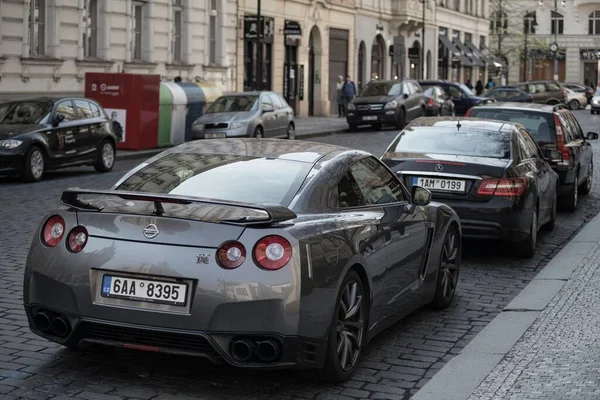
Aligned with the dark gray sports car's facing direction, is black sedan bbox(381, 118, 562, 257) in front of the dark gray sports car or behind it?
in front

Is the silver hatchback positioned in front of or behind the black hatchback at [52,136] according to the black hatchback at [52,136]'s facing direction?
behind

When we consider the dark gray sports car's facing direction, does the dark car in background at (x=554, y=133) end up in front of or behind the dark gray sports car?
in front

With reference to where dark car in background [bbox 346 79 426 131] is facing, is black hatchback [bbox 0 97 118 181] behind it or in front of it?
in front

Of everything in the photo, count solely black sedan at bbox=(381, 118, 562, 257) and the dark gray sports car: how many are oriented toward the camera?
0

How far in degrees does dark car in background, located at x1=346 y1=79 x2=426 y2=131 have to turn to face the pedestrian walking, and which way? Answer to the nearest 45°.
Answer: approximately 135° to its right

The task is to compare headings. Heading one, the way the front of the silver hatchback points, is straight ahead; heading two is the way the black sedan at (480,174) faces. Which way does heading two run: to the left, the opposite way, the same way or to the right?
the opposite way

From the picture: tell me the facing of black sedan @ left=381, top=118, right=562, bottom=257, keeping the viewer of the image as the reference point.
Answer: facing away from the viewer and to the right of the viewer

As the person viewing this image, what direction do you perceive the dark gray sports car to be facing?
facing away from the viewer and to the right of the viewer

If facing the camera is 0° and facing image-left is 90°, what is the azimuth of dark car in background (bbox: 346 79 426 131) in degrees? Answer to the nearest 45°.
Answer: approximately 45°

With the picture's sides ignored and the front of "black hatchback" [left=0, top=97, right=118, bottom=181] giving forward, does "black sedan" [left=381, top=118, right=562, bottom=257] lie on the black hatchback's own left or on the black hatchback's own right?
on the black hatchback's own left
